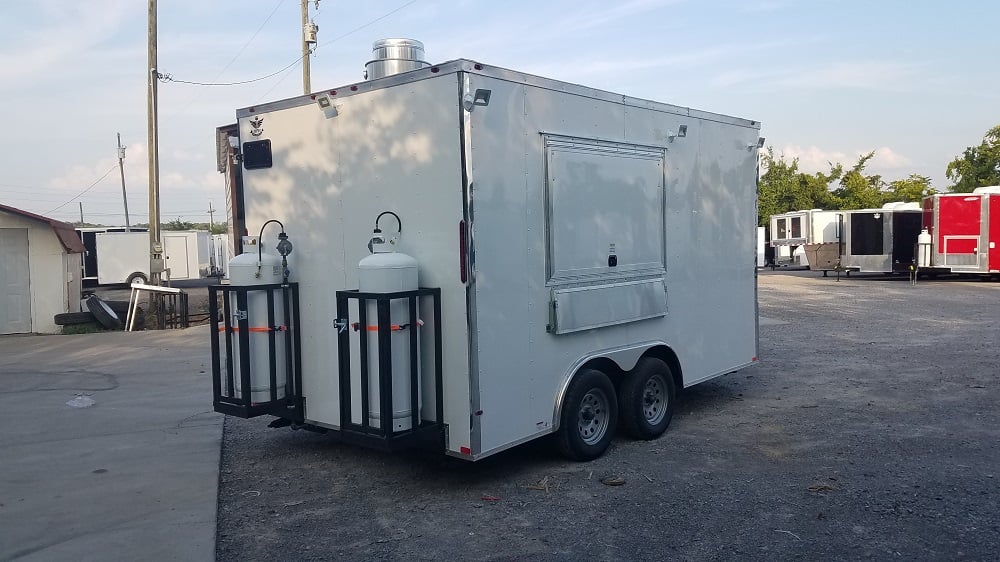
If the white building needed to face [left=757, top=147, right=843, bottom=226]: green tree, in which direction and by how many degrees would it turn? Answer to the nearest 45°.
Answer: approximately 90° to its left

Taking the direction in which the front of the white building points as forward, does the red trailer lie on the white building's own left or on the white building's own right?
on the white building's own left

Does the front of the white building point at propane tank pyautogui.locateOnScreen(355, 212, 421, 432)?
yes

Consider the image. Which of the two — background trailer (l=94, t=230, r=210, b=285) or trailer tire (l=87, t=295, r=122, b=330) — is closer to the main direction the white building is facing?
the trailer tire

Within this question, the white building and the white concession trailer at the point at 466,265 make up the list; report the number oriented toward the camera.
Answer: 1

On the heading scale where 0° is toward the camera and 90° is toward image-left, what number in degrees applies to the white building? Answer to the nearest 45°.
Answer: approximately 0°

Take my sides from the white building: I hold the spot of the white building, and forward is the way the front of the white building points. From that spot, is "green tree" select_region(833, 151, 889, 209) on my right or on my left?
on my left
